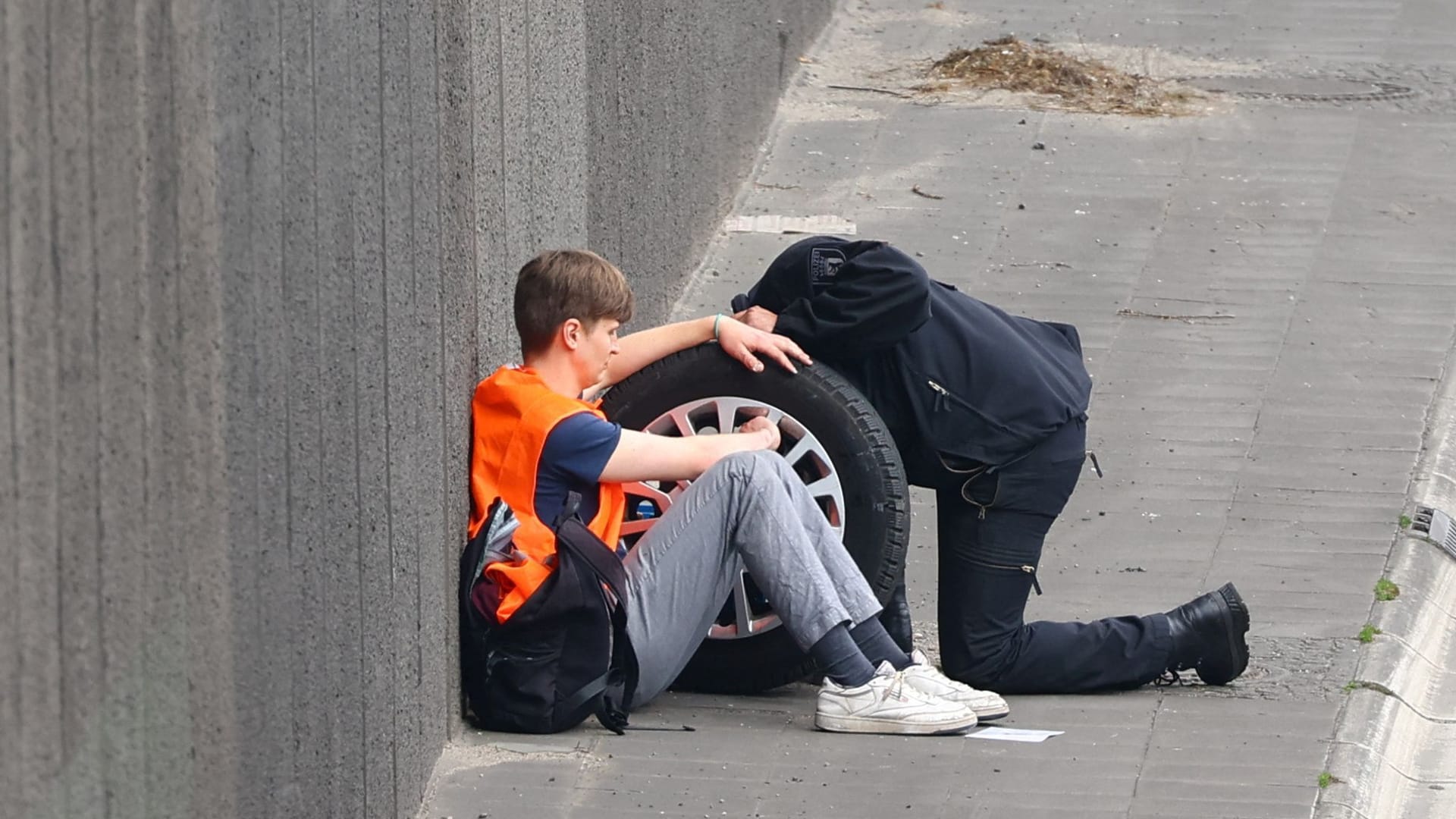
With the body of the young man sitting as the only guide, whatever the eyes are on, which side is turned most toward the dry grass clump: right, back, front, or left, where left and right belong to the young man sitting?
left

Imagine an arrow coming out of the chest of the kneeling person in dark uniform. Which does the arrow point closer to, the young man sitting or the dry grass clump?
the young man sitting

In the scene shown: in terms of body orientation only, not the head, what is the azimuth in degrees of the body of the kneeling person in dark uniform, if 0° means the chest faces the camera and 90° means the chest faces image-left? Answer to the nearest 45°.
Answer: approximately 90°

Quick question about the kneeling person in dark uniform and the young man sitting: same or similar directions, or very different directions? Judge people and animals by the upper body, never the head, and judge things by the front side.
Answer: very different directions

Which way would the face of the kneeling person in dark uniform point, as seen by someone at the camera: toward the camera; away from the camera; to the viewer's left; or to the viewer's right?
to the viewer's left

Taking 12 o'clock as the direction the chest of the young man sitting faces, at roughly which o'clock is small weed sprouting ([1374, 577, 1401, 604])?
The small weed sprouting is roughly at 11 o'clock from the young man sitting.

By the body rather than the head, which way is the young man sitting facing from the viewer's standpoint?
to the viewer's right

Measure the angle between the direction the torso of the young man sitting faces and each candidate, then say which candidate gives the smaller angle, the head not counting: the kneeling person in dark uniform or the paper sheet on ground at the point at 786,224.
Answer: the kneeling person in dark uniform

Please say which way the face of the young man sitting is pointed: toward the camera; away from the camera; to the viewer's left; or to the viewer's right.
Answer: to the viewer's right

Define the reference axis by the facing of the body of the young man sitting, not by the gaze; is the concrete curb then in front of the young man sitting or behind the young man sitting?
in front

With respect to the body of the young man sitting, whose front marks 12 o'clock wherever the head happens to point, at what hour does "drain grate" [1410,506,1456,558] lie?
The drain grate is roughly at 11 o'clock from the young man sitting.

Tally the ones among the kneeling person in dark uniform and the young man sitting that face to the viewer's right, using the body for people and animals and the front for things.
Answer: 1

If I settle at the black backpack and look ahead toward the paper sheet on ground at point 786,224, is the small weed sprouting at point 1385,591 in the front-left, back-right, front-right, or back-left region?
front-right

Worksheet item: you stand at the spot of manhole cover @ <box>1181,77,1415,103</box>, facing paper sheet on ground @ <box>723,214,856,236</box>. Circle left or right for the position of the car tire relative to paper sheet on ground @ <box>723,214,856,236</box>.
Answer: left

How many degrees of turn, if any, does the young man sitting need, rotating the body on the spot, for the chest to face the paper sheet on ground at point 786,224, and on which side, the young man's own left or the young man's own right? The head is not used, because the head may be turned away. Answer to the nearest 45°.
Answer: approximately 90° to the young man's own left
